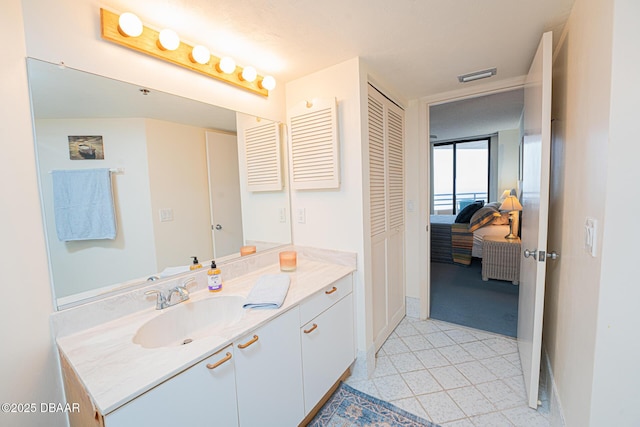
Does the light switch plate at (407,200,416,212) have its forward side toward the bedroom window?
no

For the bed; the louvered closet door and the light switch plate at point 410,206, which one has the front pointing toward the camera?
the light switch plate

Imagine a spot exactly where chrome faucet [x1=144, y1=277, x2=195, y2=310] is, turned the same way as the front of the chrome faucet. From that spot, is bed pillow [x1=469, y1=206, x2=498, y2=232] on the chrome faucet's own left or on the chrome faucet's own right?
on the chrome faucet's own left

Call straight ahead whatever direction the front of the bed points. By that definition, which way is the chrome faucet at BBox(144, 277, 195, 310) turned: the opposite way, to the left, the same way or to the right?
the opposite way

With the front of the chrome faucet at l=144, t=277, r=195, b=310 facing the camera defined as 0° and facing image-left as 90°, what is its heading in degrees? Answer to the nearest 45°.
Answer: approximately 315°

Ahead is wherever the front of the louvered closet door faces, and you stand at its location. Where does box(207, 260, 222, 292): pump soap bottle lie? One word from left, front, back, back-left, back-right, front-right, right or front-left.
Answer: back-right

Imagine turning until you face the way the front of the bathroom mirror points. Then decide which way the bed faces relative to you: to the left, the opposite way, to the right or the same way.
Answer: the opposite way

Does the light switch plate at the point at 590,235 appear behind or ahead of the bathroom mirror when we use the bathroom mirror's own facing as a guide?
ahead

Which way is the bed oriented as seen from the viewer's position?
to the viewer's left

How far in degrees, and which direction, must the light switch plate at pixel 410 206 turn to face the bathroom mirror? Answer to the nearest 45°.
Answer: approximately 45° to its right

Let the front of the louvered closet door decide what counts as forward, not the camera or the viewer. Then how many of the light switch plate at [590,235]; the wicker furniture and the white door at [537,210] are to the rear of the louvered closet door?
0

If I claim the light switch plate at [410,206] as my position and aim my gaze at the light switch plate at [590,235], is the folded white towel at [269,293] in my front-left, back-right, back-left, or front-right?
front-right

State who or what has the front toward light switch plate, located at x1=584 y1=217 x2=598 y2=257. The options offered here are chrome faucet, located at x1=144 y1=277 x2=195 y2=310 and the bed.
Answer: the chrome faucet

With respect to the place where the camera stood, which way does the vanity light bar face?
facing the viewer and to the right of the viewer

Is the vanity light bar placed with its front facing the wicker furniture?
no

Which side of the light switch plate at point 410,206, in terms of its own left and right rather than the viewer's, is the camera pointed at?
front

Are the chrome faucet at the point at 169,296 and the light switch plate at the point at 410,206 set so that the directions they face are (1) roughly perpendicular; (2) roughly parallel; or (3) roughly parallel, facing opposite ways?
roughly perpendicular

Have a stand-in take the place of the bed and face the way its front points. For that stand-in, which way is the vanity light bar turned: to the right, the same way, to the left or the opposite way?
the opposite way
